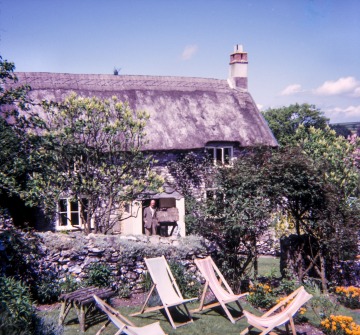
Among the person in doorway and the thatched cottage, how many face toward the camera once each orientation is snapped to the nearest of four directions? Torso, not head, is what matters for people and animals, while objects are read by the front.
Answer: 2

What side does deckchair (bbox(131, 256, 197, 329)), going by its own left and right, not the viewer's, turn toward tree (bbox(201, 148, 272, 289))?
left

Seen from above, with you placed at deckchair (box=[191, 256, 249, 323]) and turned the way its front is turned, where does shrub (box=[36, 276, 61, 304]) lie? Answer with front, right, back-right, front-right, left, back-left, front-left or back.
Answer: back-right

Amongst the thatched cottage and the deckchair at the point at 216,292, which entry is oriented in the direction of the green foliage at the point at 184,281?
the thatched cottage

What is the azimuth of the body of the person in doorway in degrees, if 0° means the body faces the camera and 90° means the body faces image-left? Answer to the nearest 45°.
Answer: approximately 0°

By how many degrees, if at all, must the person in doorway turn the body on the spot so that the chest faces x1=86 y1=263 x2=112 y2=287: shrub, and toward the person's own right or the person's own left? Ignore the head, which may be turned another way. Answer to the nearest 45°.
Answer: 0° — they already face it

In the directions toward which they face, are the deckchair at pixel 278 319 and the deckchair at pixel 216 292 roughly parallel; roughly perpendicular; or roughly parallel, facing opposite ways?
roughly perpendicular

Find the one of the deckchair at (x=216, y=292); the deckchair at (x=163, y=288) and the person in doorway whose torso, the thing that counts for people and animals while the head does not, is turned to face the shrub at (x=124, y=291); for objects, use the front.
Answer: the person in doorway

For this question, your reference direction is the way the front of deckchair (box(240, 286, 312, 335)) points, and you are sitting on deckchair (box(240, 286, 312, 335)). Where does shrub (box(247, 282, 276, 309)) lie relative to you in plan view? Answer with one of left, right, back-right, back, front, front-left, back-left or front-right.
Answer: back-right
